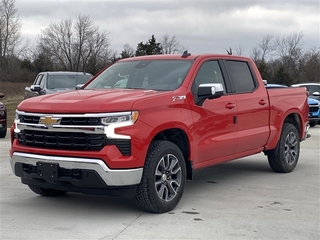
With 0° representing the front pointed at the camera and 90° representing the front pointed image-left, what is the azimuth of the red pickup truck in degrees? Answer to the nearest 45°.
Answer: approximately 45°
